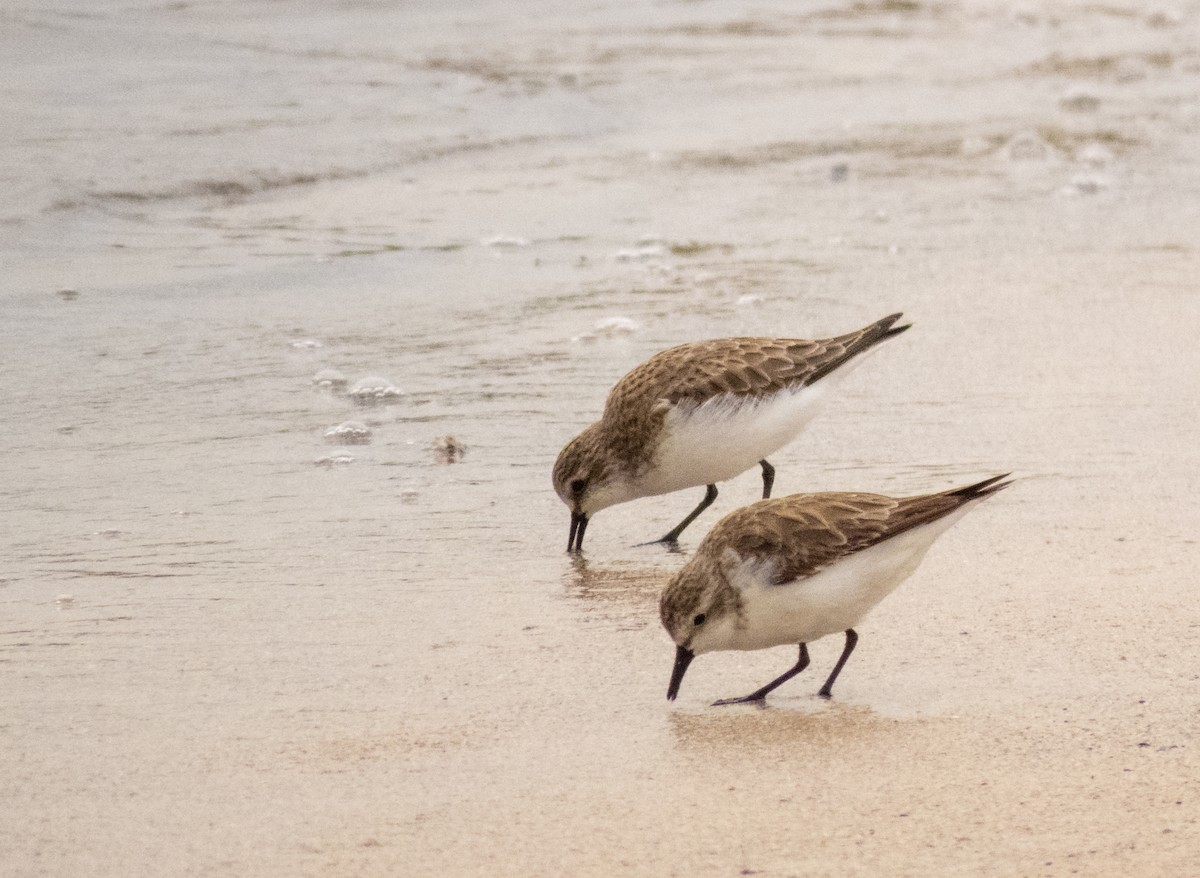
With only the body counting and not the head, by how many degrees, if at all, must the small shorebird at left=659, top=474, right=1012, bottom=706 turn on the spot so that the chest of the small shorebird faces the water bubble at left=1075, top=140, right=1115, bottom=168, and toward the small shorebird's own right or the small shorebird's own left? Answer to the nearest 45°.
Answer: approximately 90° to the small shorebird's own right

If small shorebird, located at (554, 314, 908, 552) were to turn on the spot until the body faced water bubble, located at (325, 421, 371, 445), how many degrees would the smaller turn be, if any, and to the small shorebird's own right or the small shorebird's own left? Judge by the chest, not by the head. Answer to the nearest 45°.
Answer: approximately 45° to the small shorebird's own right

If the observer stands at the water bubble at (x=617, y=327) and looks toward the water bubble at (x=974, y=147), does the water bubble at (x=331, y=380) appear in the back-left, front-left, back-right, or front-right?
back-left

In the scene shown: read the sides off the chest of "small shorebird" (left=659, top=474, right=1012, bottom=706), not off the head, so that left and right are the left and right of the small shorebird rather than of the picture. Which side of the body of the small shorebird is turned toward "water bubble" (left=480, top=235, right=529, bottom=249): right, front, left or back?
right

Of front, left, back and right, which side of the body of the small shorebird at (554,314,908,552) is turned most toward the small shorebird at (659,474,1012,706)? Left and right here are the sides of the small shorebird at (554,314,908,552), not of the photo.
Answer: left

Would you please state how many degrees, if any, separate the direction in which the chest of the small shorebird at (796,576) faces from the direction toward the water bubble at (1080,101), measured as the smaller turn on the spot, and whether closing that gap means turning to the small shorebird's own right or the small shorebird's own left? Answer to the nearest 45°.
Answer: approximately 90° to the small shorebird's own right

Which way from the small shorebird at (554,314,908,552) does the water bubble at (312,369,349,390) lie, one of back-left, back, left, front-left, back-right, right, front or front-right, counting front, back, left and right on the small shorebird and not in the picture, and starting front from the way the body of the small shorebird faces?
front-right

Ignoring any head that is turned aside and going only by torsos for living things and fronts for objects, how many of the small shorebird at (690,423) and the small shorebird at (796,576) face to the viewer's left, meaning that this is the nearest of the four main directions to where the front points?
2

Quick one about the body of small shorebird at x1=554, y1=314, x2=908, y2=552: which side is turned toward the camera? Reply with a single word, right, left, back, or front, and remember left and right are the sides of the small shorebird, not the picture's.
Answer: left

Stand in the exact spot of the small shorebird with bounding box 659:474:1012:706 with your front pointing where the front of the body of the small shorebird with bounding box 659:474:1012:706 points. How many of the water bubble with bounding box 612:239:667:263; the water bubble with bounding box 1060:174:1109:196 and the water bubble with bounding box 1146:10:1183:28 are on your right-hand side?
3

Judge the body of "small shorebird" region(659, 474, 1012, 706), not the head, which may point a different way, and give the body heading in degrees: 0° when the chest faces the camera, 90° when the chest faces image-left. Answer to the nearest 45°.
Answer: approximately 90°

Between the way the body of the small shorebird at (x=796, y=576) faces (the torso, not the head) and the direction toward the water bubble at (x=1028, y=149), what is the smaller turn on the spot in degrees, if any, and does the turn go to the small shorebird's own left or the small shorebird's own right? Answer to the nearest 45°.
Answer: approximately 90° to the small shorebird's own right
